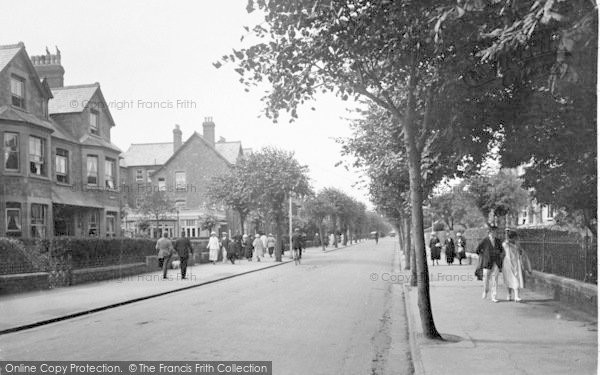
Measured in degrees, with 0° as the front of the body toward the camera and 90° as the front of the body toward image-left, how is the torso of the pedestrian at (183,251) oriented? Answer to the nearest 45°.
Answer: approximately 180°

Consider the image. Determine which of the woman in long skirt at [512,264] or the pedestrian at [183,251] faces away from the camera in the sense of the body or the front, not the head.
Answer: the pedestrian

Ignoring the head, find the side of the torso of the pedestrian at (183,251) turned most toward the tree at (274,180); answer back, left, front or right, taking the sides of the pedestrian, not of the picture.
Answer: front

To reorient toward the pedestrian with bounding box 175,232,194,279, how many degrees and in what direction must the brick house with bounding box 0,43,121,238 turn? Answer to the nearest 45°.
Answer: approximately 45° to its right

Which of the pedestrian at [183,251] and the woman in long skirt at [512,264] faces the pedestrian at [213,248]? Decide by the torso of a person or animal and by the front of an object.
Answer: the pedestrian at [183,251]

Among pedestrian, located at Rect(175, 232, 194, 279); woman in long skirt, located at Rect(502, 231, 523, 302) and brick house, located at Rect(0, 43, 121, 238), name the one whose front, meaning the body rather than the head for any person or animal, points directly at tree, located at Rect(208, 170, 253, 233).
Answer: the pedestrian

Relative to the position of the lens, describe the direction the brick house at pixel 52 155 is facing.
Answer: facing the viewer and to the right of the viewer

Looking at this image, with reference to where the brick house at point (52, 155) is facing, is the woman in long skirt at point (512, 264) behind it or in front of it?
in front

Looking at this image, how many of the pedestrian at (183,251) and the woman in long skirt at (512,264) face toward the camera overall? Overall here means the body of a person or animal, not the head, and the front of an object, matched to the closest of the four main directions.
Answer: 1

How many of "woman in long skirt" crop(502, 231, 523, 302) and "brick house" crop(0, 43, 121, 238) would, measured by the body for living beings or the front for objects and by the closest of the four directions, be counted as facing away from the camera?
0

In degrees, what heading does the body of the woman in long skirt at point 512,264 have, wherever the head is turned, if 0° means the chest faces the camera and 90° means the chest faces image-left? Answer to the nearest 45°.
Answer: approximately 0°
